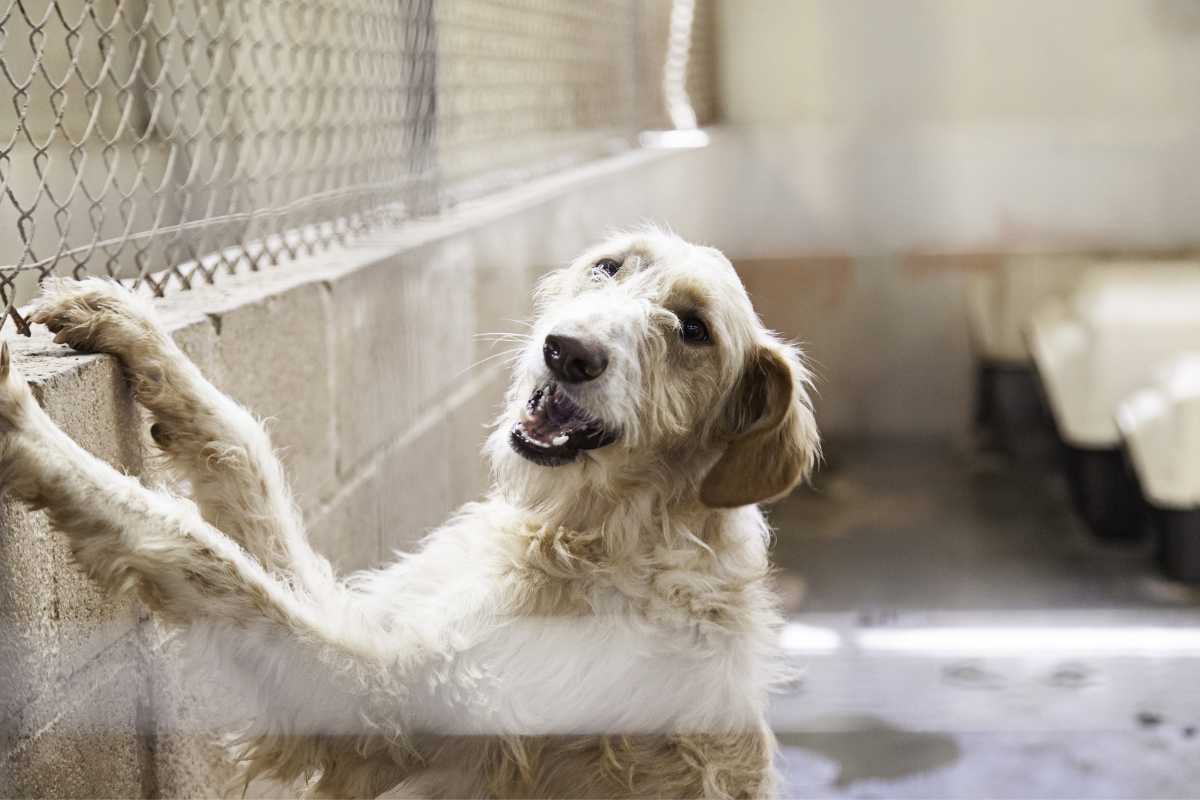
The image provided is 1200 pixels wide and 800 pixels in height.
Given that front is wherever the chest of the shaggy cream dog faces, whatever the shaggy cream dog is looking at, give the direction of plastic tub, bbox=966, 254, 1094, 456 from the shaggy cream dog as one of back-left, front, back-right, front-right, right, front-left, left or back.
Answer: back

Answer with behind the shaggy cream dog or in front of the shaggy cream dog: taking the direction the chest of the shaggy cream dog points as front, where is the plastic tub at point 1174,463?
behind

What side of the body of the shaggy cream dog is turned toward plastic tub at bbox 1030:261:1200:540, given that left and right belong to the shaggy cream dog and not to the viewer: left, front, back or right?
back

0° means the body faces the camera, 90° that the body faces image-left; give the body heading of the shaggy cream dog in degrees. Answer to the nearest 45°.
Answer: approximately 45°
